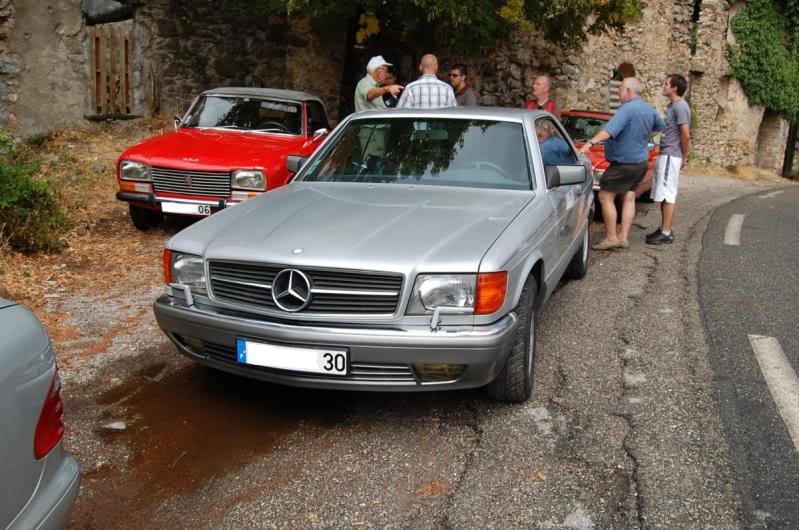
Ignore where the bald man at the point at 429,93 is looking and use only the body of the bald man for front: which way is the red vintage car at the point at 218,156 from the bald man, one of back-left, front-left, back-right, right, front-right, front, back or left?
left

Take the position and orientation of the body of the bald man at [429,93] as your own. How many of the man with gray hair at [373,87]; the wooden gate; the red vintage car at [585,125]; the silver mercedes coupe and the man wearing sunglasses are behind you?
1

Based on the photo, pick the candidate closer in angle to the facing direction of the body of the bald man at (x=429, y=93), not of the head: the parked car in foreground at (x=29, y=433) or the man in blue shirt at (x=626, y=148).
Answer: the man in blue shirt

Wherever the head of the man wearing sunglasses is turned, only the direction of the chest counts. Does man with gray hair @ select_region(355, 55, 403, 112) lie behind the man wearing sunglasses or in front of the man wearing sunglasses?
in front

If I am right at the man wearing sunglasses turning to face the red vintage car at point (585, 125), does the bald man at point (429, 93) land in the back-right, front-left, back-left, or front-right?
back-right

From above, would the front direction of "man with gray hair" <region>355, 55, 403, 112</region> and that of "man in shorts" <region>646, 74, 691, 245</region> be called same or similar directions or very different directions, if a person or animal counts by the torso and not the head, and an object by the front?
very different directions

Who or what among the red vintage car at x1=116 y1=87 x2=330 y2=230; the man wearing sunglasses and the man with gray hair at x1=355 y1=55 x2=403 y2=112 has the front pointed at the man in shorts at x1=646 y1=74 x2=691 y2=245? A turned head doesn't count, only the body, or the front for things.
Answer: the man with gray hair

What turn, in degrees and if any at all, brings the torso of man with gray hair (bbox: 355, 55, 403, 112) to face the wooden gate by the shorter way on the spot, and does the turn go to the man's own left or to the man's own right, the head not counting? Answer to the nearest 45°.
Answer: approximately 135° to the man's own left

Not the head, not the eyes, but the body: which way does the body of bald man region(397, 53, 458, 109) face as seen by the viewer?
away from the camera

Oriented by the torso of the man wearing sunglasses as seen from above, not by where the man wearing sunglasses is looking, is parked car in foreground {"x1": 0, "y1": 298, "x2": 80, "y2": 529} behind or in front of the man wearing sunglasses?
in front

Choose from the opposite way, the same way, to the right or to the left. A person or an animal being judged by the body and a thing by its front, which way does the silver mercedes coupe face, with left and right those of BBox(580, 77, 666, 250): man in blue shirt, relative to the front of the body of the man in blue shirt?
to the left

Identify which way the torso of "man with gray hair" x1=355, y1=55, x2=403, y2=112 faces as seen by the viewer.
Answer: to the viewer's right

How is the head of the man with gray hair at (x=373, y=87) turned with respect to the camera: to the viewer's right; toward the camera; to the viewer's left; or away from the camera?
to the viewer's right

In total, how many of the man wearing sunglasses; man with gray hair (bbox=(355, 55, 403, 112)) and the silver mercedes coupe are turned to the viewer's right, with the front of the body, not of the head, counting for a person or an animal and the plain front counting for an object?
1

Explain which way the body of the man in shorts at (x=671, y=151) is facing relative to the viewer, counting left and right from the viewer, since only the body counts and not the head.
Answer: facing to the left of the viewer
